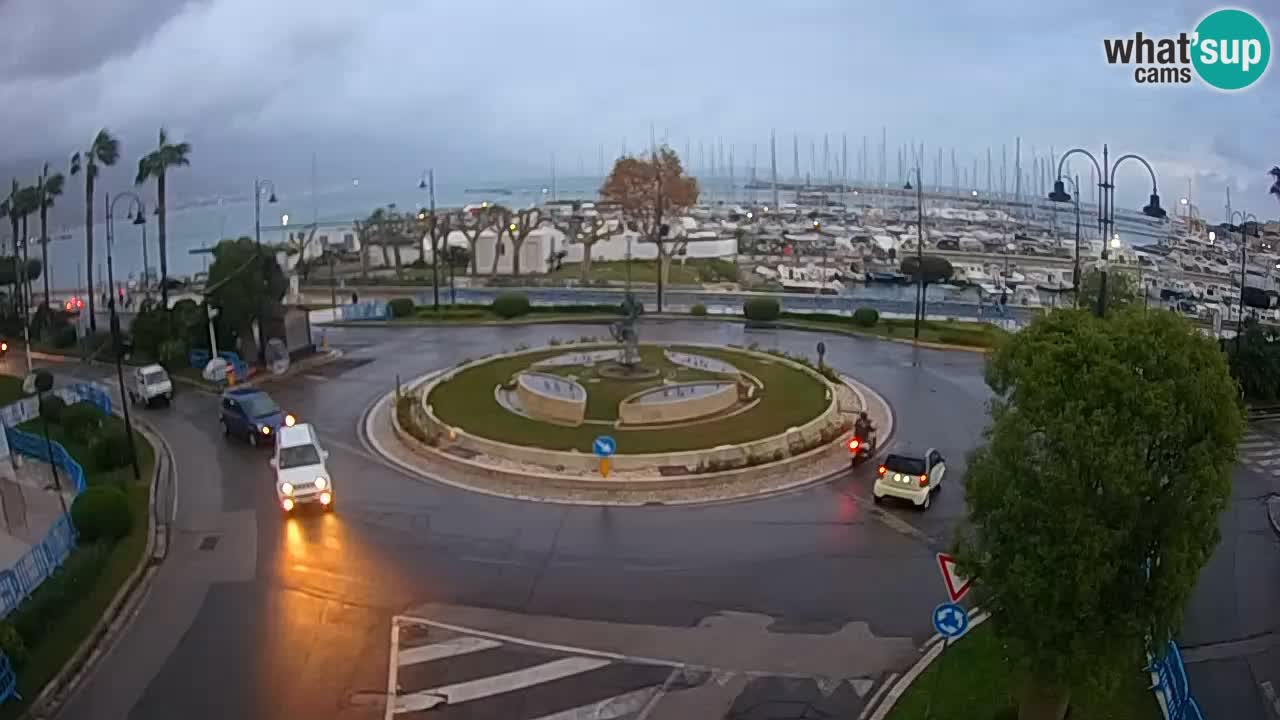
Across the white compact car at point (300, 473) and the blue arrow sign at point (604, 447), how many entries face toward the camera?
2

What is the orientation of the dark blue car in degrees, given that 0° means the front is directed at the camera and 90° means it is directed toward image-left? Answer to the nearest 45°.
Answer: approximately 315°

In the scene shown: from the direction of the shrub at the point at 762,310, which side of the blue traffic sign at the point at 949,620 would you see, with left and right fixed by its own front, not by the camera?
back

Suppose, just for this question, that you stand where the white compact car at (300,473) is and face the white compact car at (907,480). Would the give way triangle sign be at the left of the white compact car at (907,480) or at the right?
right

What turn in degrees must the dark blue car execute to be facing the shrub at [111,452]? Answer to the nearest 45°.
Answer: approximately 90° to its right

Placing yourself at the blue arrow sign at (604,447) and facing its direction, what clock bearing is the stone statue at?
The stone statue is roughly at 6 o'clock from the blue arrow sign.

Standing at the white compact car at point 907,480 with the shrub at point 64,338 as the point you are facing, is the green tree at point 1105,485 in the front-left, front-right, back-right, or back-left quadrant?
back-left
